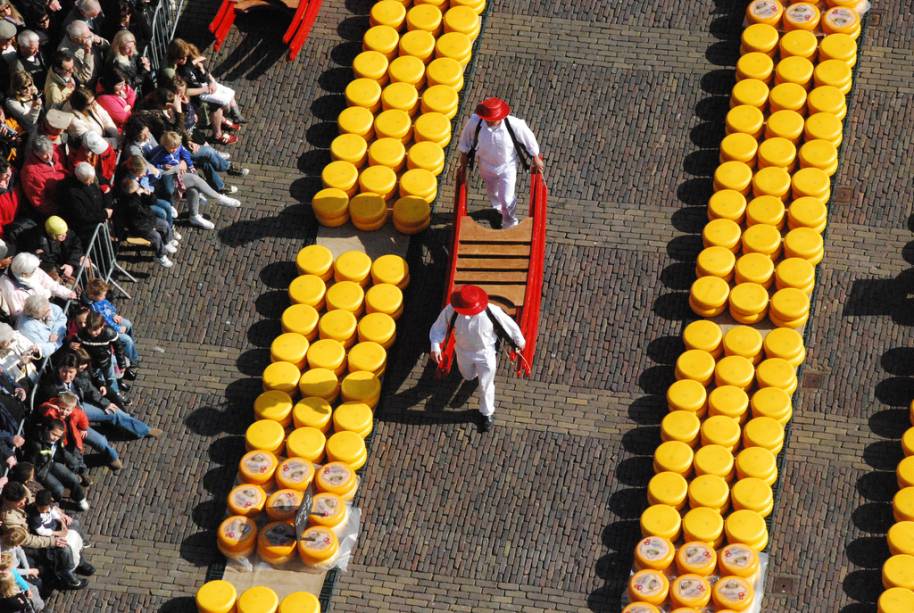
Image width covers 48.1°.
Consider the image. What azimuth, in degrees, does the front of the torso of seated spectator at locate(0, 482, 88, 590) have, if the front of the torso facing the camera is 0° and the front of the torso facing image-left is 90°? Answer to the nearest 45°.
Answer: approximately 270°

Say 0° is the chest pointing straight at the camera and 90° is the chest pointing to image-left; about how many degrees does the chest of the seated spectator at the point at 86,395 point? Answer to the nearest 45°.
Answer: approximately 315°

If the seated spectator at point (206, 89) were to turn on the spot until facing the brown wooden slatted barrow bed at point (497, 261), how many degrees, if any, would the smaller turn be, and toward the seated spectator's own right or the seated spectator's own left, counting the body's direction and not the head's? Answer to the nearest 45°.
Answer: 0° — they already face it
